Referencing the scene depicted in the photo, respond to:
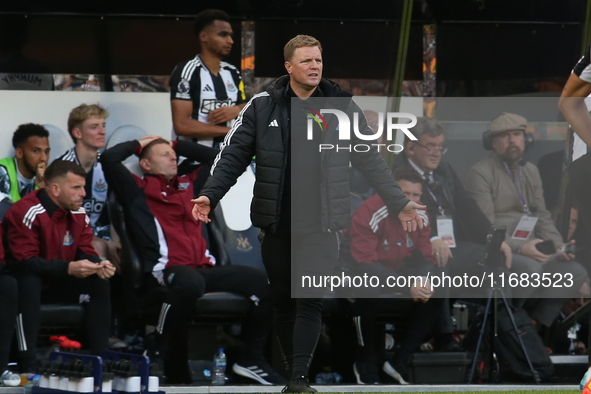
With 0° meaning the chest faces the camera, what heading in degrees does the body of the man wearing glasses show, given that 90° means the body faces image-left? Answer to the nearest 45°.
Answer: approximately 315°

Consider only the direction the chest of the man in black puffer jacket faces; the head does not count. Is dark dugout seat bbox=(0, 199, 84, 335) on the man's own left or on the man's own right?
on the man's own right

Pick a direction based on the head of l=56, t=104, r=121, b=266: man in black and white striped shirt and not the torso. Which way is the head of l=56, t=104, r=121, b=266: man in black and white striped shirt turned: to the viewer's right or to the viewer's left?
to the viewer's right

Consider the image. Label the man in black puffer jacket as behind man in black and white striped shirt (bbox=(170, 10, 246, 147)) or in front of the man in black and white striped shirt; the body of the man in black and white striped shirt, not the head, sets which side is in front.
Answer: in front

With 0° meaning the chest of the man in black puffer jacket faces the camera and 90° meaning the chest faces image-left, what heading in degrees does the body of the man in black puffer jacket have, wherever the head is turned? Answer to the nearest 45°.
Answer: approximately 0°
